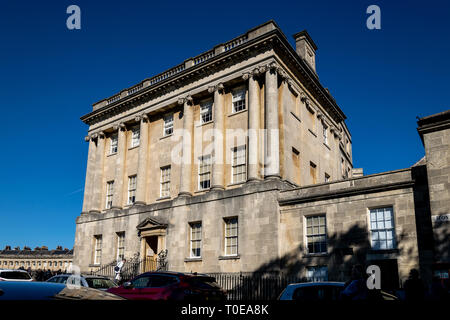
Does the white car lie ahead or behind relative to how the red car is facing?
ahead

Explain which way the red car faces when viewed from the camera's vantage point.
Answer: facing away from the viewer and to the left of the viewer

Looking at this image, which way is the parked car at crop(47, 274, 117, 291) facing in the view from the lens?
facing to the left of the viewer

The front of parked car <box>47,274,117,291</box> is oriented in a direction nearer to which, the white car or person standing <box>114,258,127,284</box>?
the white car

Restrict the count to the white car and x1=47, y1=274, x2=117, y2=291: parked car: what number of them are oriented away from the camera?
0

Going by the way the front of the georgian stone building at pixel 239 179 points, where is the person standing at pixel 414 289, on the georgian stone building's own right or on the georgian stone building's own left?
on the georgian stone building's own left

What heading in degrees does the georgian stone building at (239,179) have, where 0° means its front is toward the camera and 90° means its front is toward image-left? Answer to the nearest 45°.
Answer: approximately 45°
